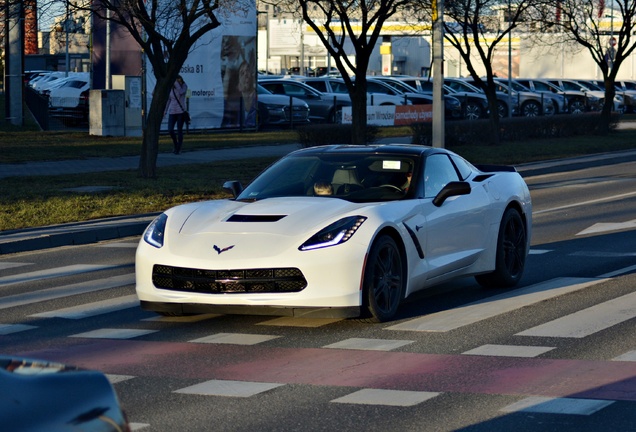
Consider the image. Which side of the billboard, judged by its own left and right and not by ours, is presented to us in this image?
front

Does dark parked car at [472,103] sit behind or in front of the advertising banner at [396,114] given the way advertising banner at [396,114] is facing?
behind

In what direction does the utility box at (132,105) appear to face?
toward the camera

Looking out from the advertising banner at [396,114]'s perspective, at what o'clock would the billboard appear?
The billboard is roughly at 2 o'clock from the advertising banner.

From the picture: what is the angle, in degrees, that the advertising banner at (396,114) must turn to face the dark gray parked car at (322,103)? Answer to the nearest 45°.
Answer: approximately 135° to its right

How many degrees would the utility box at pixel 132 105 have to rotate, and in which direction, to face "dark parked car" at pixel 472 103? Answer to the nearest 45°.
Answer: approximately 135° to its left

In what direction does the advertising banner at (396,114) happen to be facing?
toward the camera

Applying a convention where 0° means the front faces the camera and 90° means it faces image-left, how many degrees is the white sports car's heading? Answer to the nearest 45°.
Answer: approximately 45°

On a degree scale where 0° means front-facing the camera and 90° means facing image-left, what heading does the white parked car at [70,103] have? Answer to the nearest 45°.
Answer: approximately 45°

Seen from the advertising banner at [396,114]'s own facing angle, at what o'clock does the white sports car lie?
The white sports car is roughly at 12 o'clock from the advertising banner.

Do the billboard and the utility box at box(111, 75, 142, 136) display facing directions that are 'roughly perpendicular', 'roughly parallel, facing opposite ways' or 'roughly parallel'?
roughly parallel

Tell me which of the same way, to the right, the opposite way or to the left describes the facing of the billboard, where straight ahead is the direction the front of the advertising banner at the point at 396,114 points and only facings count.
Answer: the same way
